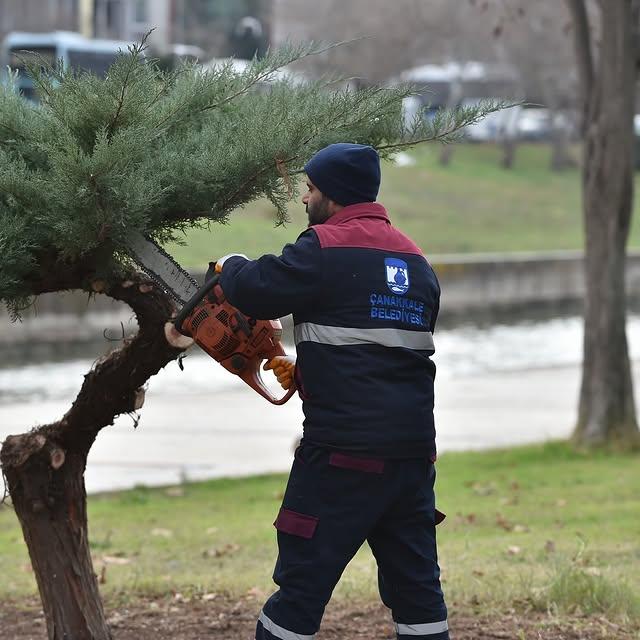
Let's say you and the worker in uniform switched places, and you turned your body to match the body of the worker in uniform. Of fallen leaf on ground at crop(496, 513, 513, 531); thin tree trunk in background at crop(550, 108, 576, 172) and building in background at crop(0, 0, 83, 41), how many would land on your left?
0

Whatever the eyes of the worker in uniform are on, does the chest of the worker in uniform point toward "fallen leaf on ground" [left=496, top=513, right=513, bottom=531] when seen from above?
no

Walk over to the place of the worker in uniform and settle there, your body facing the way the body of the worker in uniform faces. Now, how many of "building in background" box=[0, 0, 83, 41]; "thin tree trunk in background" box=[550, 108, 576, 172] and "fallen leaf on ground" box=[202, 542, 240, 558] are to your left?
0

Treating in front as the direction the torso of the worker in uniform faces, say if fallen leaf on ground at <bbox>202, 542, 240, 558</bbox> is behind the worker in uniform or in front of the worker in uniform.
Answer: in front

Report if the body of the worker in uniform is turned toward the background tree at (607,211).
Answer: no

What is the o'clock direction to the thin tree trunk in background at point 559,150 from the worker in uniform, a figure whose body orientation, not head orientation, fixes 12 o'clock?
The thin tree trunk in background is roughly at 2 o'clock from the worker in uniform.

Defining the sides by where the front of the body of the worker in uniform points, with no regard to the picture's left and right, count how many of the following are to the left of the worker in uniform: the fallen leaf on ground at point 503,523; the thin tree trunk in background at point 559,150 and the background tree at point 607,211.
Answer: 0

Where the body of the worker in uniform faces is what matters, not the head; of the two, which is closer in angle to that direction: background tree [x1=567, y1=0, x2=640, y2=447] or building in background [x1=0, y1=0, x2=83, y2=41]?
the building in background

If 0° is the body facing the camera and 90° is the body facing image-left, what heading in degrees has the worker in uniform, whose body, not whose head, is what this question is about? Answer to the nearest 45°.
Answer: approximately 135°

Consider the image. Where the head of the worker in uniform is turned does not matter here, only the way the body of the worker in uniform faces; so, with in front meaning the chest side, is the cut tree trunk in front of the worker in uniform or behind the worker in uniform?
in front
